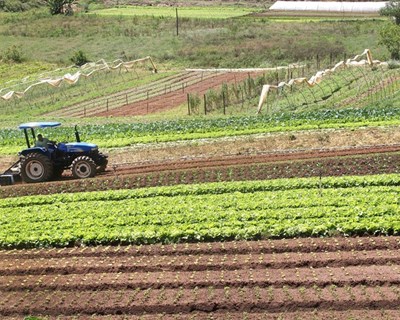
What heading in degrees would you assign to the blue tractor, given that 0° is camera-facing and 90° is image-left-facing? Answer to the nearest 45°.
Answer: approximately 270°
